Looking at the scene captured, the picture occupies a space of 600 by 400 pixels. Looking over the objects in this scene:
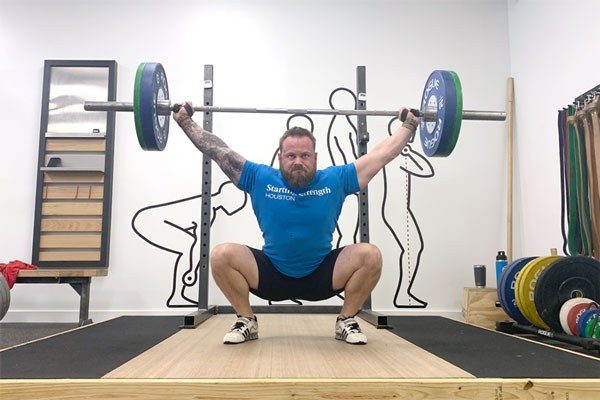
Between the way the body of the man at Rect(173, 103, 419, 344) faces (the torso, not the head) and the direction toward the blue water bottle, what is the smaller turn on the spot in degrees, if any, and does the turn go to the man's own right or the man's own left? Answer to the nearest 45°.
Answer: approximately 135° to the man's own left

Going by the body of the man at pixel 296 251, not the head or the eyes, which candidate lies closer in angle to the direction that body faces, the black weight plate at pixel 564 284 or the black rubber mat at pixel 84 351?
the black rubber mat

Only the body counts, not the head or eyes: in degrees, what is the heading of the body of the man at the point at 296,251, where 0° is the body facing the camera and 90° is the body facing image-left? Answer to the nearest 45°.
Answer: approximately 0°

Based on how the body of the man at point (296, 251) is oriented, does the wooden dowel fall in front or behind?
behind

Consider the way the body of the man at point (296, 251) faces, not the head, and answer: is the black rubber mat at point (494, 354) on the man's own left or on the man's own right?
on the man's own left

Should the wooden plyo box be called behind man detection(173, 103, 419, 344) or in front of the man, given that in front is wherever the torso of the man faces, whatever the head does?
behind

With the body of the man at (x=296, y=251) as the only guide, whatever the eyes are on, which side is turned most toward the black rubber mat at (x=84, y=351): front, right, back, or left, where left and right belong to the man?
right

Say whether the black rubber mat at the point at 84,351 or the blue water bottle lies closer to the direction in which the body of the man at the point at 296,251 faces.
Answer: the black rubber mat
